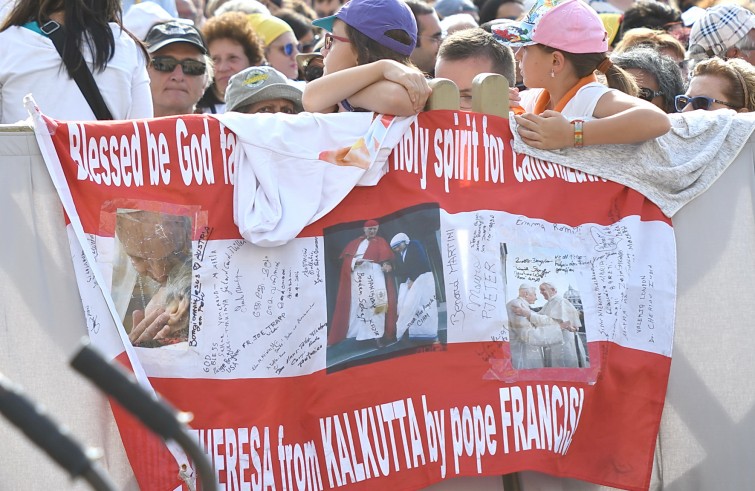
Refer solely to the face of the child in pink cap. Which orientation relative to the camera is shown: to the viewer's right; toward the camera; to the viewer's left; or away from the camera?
to the viewer's left

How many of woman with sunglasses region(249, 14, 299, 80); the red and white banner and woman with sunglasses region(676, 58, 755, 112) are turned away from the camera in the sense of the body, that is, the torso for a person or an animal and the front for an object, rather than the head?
0

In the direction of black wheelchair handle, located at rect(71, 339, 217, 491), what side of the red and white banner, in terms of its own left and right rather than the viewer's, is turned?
front

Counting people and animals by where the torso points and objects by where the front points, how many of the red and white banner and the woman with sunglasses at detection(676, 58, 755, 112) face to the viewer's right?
0

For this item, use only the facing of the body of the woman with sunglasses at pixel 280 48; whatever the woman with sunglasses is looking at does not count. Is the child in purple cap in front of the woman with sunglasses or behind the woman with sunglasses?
in front

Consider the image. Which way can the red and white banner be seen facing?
toward the camera

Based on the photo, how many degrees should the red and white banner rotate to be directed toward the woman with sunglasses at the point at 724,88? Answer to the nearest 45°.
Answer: approximately 135° to its left

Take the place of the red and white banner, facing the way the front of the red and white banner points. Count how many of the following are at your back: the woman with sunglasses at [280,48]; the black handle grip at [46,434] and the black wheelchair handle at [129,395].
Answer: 1

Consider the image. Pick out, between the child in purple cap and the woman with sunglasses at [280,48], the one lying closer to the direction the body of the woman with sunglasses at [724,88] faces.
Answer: the child in purple cap

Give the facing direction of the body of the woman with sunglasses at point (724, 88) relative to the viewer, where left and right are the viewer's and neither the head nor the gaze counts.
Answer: facing the viewer and to the left of the viewer

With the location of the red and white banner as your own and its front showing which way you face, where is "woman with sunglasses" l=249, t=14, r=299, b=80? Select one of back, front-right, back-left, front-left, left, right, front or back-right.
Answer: back

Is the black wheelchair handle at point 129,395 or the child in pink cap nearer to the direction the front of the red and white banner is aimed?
the black wheelchair handle

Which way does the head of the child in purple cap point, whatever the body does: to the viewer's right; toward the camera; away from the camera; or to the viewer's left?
to the viewer's left
